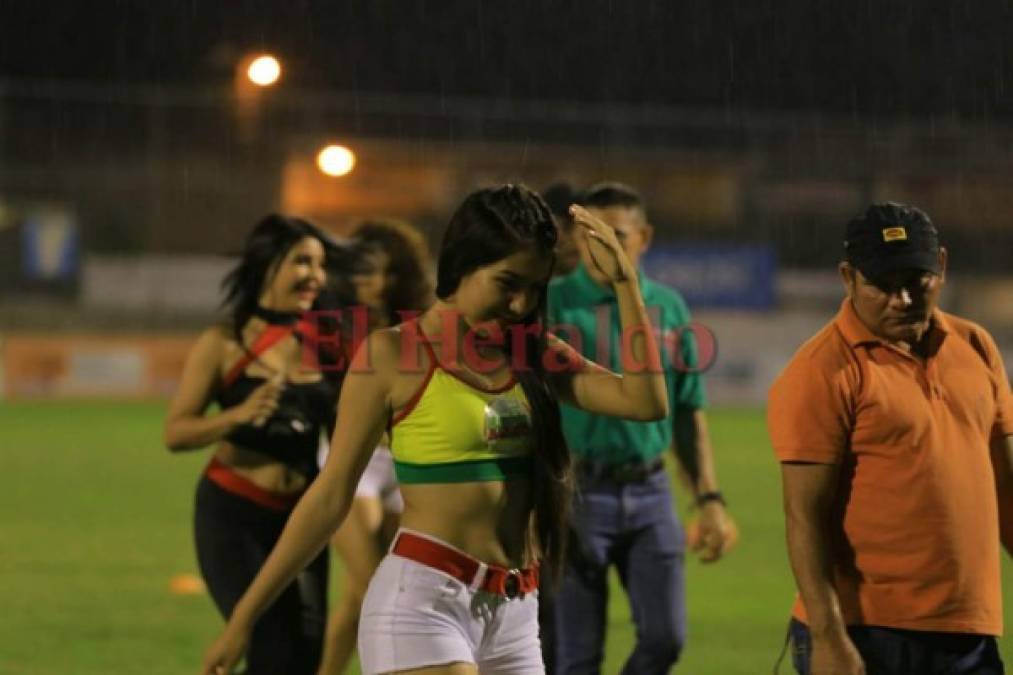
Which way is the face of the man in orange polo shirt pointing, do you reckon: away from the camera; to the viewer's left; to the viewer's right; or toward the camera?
toward the camera

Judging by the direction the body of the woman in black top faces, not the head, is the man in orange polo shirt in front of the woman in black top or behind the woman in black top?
in front

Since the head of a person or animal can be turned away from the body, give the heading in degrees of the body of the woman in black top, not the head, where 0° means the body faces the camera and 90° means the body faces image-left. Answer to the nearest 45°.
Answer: approximately 315°

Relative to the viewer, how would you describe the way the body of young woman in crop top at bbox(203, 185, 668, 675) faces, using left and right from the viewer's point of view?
facing the viewer and to the right of the viewer

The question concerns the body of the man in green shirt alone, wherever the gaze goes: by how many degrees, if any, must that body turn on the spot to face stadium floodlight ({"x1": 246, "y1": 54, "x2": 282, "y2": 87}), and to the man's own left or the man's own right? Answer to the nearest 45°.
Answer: approximately 135° to the man's own right

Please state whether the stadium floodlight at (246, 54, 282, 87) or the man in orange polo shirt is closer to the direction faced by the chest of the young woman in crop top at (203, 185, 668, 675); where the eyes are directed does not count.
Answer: the man in orange polo shirt

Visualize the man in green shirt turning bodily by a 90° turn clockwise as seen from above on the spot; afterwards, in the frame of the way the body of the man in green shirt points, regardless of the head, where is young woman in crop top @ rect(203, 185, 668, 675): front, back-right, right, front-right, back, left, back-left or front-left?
left

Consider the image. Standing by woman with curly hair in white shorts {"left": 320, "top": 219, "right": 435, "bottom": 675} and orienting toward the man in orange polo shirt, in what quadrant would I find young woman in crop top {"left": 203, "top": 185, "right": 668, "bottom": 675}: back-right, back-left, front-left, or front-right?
front-right

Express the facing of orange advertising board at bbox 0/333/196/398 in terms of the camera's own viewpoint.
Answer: facing the viewer

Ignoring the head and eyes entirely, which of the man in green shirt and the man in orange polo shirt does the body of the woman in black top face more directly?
the man in orange polo shirt

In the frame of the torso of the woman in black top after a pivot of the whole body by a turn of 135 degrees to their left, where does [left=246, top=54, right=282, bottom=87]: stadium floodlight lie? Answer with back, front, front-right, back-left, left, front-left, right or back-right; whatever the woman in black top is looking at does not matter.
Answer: front

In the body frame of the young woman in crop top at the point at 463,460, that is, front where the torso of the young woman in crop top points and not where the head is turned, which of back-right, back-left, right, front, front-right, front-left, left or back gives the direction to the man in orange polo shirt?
front-left

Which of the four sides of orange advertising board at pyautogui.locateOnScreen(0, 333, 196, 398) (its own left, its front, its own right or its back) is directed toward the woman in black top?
front

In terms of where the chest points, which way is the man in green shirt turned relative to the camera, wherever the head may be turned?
toward the camera

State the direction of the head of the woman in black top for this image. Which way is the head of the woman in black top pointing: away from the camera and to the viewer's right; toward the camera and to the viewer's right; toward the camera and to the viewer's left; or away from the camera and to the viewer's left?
toward the camera and to the viewer's right

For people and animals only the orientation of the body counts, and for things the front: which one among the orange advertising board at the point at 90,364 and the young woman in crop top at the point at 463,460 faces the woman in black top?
the orange advertising board
